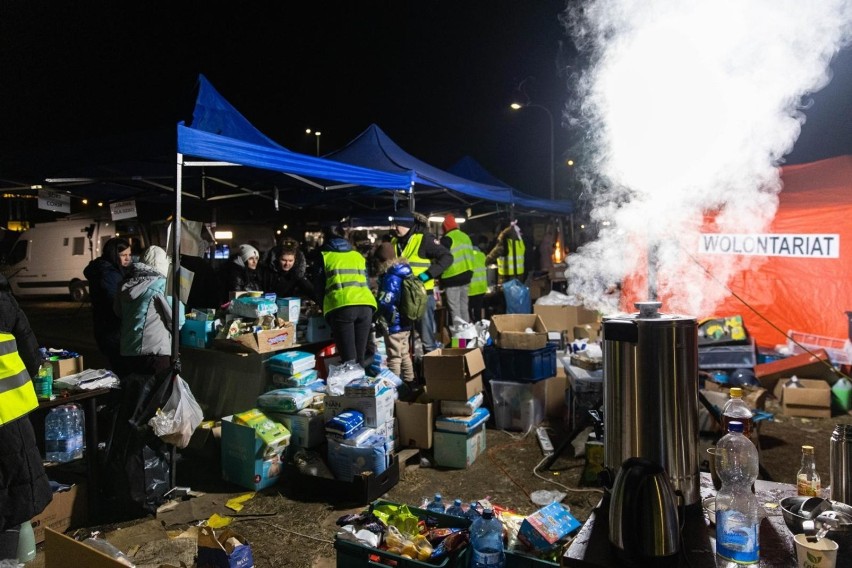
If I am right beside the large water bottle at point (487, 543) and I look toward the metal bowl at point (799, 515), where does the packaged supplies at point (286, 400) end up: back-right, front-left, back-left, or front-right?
back-left

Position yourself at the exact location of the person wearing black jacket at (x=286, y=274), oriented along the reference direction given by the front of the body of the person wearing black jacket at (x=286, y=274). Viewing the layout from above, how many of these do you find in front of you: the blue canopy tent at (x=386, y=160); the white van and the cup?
1

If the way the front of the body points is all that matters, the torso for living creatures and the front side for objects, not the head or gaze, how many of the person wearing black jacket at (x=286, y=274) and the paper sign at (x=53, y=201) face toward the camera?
2

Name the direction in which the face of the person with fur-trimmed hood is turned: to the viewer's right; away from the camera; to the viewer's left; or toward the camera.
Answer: away from the camera

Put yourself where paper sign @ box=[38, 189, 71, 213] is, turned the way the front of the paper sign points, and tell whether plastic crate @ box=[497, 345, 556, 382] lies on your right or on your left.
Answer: on your left

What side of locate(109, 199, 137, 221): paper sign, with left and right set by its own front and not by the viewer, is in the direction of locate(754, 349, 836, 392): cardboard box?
left

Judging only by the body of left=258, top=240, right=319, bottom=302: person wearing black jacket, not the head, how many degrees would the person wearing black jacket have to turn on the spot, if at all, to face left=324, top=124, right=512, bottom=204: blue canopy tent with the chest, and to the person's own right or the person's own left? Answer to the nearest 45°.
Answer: approximately 135° to the person's own left

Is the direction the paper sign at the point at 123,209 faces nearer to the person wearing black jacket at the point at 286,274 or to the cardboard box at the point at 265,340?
the cardboard box

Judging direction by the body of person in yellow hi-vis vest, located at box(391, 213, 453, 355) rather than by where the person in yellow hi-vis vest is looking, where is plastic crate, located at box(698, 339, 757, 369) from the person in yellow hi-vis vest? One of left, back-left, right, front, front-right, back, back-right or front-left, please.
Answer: back-left
